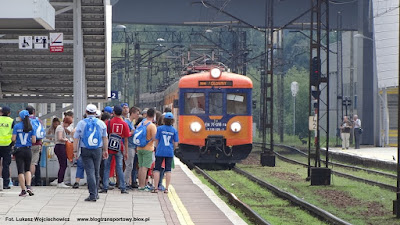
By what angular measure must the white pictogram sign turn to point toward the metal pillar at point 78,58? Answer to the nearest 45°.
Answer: approximately 90° to its left

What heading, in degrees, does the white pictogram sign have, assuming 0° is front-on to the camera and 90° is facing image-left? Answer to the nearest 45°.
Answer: approximately 0°

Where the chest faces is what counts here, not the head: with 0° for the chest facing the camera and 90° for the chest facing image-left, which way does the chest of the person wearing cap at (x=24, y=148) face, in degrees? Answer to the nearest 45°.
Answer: approximately 180°

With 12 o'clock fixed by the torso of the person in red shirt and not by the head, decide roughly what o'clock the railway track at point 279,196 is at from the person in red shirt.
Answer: The railway track is roughly at 3 o'clock from the person in red shirt.

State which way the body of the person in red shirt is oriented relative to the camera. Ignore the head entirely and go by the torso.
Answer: away from the camera

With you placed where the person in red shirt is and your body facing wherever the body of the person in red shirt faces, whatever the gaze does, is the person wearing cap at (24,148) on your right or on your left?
on your left

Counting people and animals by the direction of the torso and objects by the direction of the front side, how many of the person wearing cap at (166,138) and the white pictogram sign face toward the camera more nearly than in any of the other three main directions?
1
